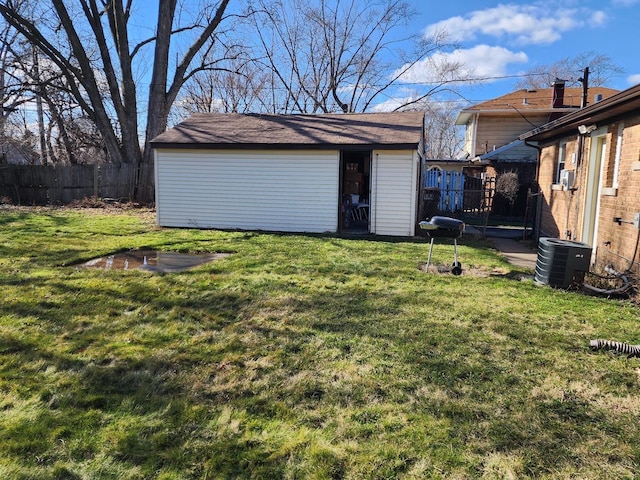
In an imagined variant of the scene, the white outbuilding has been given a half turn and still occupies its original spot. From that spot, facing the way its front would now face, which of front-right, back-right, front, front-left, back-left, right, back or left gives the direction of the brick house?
back-right

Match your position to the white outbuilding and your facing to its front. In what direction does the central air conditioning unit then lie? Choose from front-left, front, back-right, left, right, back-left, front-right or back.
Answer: front-left

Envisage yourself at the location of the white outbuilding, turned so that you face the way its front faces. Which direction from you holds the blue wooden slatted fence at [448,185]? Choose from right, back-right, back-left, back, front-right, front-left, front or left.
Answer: back-left

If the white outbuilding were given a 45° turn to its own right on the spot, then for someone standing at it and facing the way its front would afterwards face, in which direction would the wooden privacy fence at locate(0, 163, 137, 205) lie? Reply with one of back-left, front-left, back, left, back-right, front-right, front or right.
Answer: right

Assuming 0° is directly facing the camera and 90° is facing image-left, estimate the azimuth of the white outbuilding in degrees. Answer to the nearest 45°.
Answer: approximately 0°

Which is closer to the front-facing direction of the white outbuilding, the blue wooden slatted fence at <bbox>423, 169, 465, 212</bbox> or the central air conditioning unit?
the central air conditioning unit
